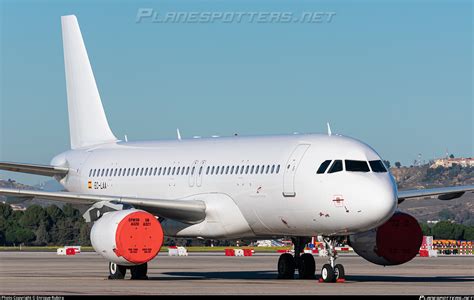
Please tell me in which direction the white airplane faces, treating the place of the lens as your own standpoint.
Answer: facing the viewer and to the right of the viewer
